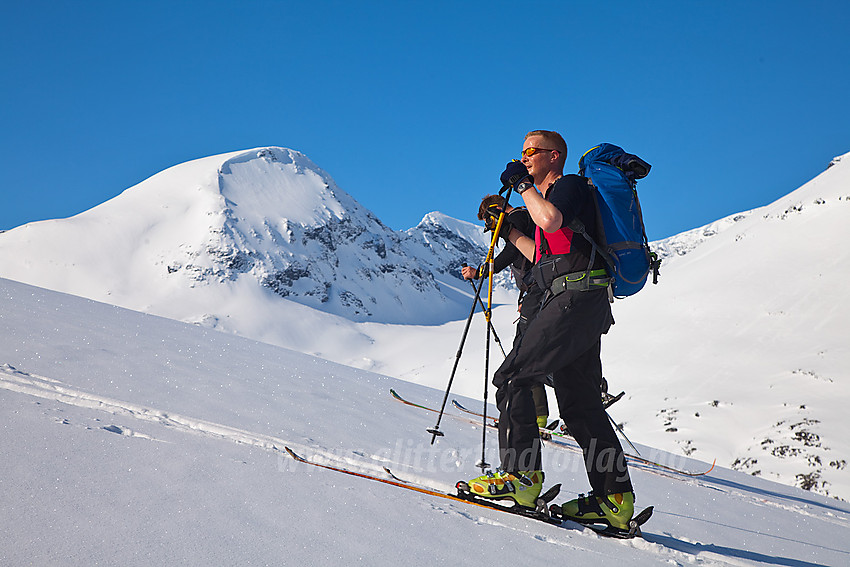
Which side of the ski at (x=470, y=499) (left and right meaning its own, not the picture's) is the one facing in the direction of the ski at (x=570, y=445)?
right

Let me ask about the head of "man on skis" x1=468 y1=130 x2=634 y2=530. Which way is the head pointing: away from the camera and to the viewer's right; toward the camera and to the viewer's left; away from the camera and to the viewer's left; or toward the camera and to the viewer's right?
toward the camera and to the viewer's left

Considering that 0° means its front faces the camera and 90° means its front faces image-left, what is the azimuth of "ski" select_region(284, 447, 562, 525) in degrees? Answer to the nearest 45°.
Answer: approximately 90°

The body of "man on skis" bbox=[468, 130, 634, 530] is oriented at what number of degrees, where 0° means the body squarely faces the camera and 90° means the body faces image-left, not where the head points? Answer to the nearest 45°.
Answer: approximately 90°

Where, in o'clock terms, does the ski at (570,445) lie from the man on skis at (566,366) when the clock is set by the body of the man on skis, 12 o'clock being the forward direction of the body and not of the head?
The ski is roughly at 3 o'clock from the man on skis.
